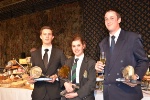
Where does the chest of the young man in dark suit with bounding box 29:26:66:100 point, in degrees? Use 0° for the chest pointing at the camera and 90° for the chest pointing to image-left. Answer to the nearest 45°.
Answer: approximately 0°

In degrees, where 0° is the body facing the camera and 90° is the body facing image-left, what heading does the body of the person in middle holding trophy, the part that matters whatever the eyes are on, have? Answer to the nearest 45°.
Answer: approximately 45°

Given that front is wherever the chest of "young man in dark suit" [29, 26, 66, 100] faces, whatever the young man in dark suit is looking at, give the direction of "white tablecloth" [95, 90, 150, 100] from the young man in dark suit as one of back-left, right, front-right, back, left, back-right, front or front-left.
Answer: left

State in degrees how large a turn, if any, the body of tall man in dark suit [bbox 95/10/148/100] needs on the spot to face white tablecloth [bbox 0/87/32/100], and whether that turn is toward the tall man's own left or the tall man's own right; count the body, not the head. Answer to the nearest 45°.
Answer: approximately 90° to the tall man's own right

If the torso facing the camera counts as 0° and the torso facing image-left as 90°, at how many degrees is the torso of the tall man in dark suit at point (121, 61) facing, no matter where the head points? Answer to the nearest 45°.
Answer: approximately 45°

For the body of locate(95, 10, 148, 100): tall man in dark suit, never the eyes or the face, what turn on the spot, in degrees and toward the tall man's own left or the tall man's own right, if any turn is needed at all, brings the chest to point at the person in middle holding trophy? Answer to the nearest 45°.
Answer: approximately 90° to the tall man's own right

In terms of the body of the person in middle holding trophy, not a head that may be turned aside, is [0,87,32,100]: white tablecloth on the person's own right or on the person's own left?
on the person's own right

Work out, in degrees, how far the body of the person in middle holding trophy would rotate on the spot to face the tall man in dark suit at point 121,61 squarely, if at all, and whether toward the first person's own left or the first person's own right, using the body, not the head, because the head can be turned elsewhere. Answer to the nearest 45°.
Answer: approximately 90° to the first person's own left
